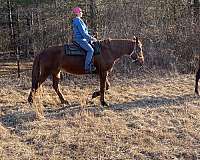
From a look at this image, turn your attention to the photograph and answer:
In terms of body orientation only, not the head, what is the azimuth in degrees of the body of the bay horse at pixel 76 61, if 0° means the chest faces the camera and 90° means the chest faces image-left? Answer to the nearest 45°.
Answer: approximately 270°

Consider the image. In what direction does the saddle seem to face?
to the viewer's right

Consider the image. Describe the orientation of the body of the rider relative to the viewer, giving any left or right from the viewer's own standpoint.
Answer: facing to the right of the viewer
